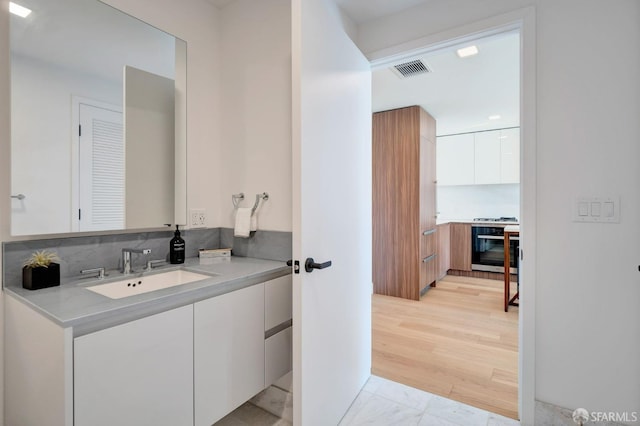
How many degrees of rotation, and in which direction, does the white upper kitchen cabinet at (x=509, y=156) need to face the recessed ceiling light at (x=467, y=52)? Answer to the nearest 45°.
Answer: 0° — it already faces it

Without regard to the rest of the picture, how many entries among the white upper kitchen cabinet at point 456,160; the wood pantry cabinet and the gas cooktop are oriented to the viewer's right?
1

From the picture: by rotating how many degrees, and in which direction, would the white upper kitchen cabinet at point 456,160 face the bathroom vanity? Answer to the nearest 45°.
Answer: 0° — it already faces it

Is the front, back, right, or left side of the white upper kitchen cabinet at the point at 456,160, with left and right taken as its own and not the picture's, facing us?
front

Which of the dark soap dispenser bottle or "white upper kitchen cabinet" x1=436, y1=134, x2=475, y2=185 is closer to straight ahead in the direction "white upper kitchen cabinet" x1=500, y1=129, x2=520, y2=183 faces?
the dark soap dispenser bottle

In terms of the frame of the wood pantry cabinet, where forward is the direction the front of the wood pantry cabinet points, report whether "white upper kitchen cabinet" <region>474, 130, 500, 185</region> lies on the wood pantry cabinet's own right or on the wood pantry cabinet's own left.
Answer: on the wood pantry cabinet's own left

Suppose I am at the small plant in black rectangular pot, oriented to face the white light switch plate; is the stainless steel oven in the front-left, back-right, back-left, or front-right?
front-left

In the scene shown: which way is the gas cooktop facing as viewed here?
toward the camera

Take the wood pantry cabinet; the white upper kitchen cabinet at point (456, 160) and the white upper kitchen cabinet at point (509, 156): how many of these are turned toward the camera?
2

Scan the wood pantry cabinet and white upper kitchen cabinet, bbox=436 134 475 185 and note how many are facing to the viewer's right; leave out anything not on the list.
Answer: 1

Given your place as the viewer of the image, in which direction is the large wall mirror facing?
facing the viewer and to the right of the viewer

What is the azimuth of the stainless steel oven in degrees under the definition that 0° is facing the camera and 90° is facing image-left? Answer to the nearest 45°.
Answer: approximately 0°
